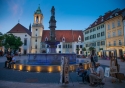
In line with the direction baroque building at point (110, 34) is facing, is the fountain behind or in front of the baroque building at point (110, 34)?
in front

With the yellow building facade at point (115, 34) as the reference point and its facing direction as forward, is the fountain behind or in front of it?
in front

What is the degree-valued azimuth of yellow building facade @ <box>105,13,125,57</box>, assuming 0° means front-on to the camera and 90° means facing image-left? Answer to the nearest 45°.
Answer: approximately 45°

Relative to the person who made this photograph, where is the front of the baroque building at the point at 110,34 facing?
facing the viewer and to the left of the viewer
